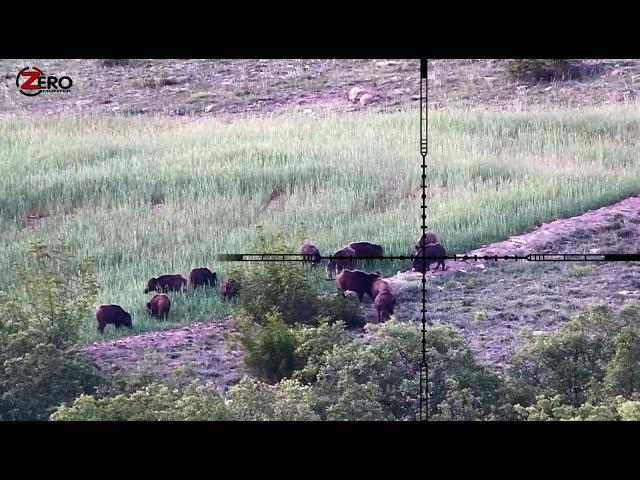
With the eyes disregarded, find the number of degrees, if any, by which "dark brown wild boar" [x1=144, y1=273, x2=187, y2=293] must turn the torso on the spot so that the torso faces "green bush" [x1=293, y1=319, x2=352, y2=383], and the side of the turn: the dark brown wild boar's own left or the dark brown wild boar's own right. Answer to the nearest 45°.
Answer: approximately 180°

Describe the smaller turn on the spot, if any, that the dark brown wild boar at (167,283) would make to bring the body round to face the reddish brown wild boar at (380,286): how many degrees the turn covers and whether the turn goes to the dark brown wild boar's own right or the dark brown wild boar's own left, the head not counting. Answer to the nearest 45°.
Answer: approximately 180°

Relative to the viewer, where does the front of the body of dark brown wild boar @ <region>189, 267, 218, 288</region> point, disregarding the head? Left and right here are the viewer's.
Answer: facing to the right of the viewer

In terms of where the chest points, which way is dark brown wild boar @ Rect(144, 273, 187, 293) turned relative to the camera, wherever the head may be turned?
to the viewer's left

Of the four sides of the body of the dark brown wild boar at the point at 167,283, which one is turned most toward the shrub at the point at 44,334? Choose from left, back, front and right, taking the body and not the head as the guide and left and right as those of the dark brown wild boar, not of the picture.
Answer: front

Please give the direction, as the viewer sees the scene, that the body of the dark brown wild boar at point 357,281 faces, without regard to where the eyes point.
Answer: to the viewer's left

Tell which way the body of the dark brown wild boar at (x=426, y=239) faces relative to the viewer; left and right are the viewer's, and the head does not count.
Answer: facing the viewer and to the left of the viewer

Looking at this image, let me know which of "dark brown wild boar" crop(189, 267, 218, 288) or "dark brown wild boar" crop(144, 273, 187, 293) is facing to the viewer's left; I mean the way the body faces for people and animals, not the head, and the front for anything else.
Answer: "dark brown wild boar" crop(144, 273, 187, 293)

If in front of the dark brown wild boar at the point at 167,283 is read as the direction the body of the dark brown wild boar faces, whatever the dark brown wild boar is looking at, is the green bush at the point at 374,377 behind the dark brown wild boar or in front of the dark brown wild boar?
behind
